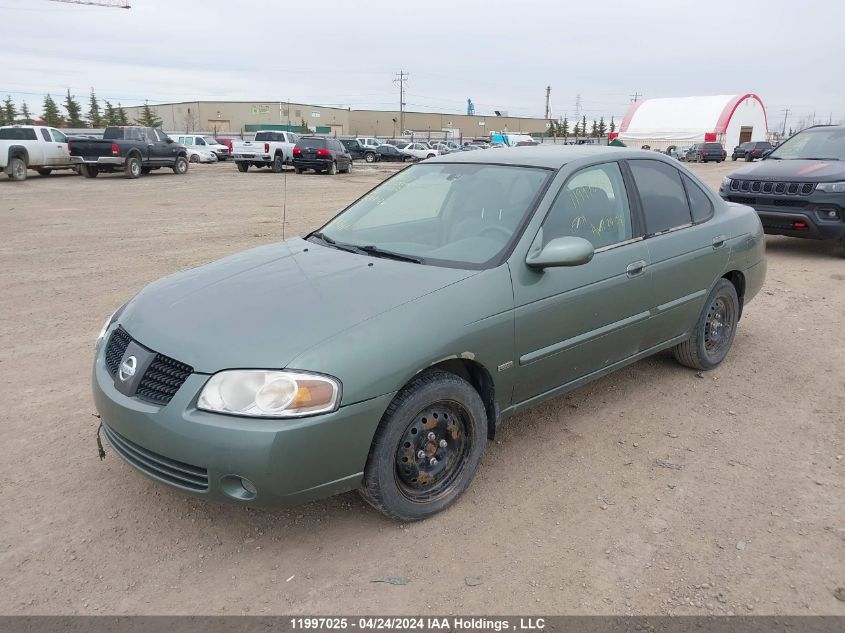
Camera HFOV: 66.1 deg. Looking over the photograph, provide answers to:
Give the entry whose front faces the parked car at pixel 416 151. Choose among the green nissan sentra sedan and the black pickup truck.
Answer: the black pickup truck

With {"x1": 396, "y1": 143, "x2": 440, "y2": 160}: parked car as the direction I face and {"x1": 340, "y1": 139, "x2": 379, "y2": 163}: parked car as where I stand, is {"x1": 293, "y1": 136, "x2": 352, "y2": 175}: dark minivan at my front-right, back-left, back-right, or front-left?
back-right

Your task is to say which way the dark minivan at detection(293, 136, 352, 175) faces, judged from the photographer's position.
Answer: facing away from the viewer and to the right of the viewer

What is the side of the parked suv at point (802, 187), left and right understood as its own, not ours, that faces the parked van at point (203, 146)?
right

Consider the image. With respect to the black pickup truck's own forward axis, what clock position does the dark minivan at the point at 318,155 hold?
The dark minivan is roughly at 1 o'clock from the black pickup truck.

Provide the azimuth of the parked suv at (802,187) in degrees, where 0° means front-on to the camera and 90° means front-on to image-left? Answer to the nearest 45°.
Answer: approximately 45°

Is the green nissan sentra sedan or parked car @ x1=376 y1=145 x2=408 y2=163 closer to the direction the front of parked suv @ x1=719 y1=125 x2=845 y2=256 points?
the green nissan sentra sedan

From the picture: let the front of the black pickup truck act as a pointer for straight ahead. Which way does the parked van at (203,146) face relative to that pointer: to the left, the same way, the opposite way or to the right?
to the right

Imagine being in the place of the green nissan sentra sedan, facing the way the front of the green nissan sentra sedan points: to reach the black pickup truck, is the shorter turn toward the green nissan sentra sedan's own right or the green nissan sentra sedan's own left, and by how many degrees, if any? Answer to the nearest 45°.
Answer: approximately 90° to the green nissan sentra sedan's own right

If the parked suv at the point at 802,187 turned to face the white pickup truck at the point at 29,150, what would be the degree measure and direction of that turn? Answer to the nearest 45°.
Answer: approximately 45° to its right
